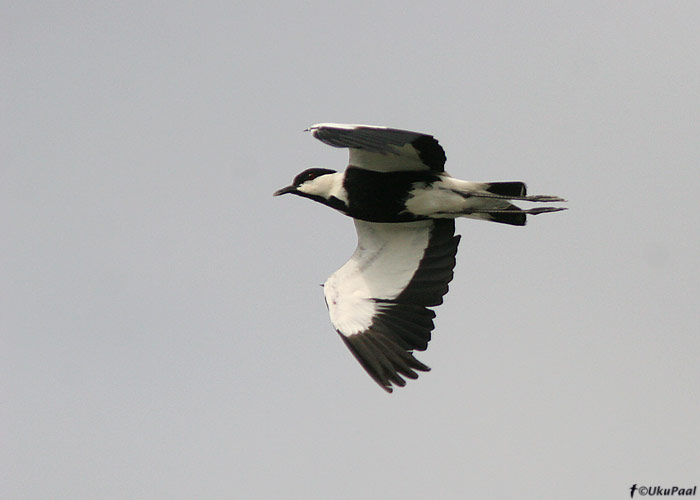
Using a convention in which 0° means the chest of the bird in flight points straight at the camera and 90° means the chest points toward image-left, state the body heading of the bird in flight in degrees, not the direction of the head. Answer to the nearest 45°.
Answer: approximately 90°
